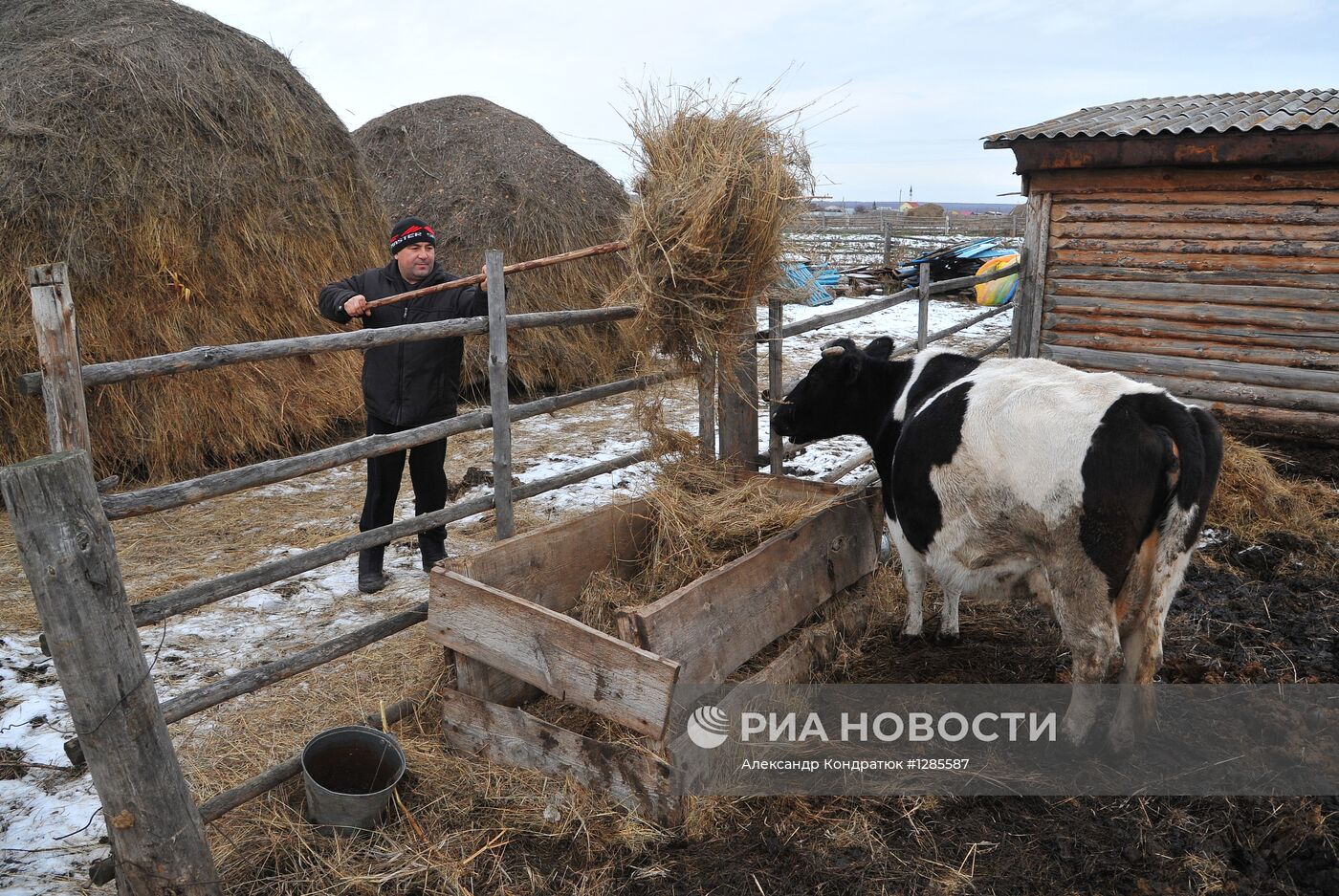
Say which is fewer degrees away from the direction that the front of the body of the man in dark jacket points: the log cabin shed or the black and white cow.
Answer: the black and white cow

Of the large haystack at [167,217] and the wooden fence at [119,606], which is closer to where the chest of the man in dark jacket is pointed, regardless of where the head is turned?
the wooden fence

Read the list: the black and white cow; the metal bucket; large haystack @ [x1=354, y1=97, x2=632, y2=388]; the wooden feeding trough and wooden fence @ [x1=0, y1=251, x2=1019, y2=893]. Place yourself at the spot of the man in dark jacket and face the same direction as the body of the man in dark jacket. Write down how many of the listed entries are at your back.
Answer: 1

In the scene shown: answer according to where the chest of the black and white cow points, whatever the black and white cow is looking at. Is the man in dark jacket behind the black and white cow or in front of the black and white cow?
in front

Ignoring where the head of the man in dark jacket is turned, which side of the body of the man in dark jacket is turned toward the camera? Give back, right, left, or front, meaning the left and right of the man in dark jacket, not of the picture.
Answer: front

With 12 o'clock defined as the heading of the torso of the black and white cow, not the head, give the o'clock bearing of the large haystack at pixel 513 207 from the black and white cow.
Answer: The large haystack is roughly at 12 o'clock from the black and white cow.

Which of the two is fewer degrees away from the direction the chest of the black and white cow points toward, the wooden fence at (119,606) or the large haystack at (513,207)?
the large haystack

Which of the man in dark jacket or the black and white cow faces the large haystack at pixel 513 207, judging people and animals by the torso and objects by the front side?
the black and white cow

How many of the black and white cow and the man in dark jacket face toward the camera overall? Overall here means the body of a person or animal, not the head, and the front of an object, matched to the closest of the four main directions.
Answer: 1

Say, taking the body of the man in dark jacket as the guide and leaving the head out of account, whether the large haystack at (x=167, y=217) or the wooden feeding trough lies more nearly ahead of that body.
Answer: the wooden feeding trough

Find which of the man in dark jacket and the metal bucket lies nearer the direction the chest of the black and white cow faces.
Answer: the man in dark jacket

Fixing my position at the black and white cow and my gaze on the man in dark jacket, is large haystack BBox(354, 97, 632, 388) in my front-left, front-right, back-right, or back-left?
front-right

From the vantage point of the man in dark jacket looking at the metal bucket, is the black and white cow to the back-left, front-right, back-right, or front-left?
front-left

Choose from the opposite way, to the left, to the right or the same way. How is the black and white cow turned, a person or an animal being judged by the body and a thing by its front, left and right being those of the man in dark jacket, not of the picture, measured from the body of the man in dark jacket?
the opposite way

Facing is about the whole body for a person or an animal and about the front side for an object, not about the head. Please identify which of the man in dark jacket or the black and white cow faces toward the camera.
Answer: the man in dark jacket

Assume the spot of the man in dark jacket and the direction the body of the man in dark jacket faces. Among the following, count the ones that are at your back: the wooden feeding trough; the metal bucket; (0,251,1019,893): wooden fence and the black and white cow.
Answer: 0

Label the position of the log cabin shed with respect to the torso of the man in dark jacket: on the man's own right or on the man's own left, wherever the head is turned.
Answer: on the man's own left

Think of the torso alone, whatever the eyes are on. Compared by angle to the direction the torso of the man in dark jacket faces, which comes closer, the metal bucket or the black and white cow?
the metal bucket

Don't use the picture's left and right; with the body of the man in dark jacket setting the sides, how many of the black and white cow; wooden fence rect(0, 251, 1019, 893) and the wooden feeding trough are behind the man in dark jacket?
0

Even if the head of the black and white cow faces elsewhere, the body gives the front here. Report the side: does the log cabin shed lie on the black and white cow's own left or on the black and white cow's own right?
on the black and white cow's own right

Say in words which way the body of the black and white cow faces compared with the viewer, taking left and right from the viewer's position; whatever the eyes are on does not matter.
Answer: facing away from the viewer and to the left of the viewer
